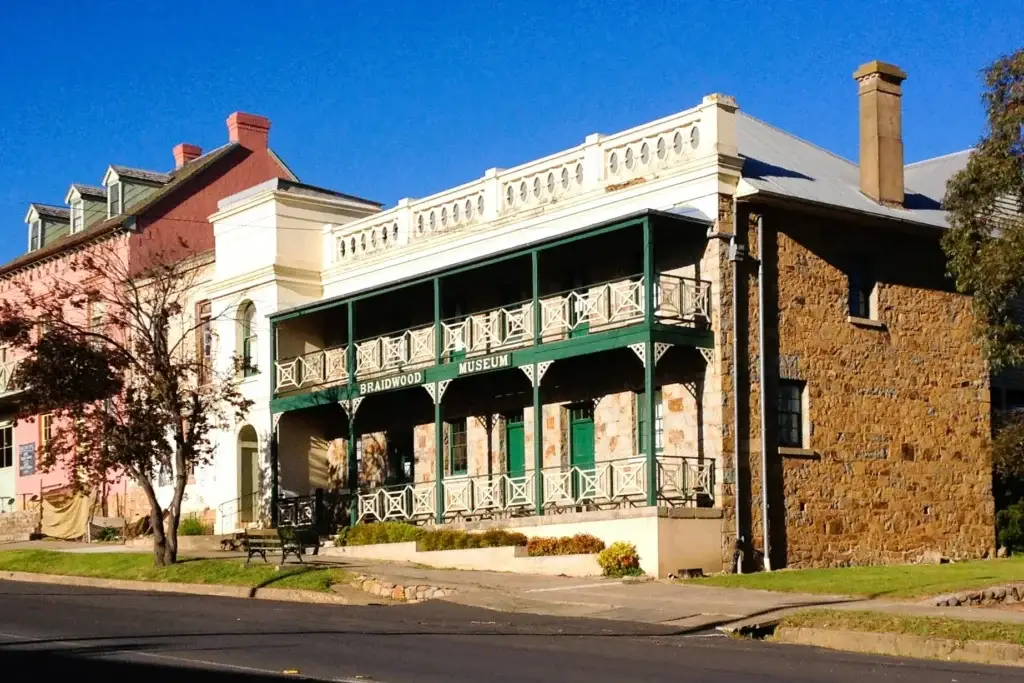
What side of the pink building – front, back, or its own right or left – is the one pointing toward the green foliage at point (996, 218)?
left

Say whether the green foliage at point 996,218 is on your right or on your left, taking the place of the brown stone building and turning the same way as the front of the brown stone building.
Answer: on your left

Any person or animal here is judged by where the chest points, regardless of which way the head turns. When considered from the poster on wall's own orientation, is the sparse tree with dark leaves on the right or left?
on its left

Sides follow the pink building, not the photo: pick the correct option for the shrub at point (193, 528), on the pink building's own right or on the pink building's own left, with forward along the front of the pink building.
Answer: on the pink building's own left

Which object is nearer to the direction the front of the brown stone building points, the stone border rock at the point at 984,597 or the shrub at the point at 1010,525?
the stone border rock

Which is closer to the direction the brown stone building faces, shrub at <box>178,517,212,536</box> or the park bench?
the park bench

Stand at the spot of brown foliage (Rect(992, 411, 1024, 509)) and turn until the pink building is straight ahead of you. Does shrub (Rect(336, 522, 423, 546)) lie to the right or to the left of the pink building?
left

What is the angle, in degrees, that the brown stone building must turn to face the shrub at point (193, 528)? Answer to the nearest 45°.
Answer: approximately 90° to its right

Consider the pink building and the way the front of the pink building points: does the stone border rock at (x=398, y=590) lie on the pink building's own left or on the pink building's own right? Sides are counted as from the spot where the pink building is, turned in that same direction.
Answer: on the pink building's own left

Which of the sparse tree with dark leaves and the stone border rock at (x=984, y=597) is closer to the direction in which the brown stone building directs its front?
the sparse tree with dark leaves

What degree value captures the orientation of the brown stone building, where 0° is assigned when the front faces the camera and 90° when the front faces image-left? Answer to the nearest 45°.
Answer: approximately 45°

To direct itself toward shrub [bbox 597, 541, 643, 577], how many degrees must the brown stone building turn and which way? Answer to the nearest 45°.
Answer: approximately 45° to its left

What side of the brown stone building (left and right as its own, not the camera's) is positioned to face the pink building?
right

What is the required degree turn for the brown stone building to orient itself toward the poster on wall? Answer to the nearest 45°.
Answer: approximately 90° to its right

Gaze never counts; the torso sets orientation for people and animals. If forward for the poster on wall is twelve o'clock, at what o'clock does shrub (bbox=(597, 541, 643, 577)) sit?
The shrub is roughly at 10 o'clock from the poster on wall.
